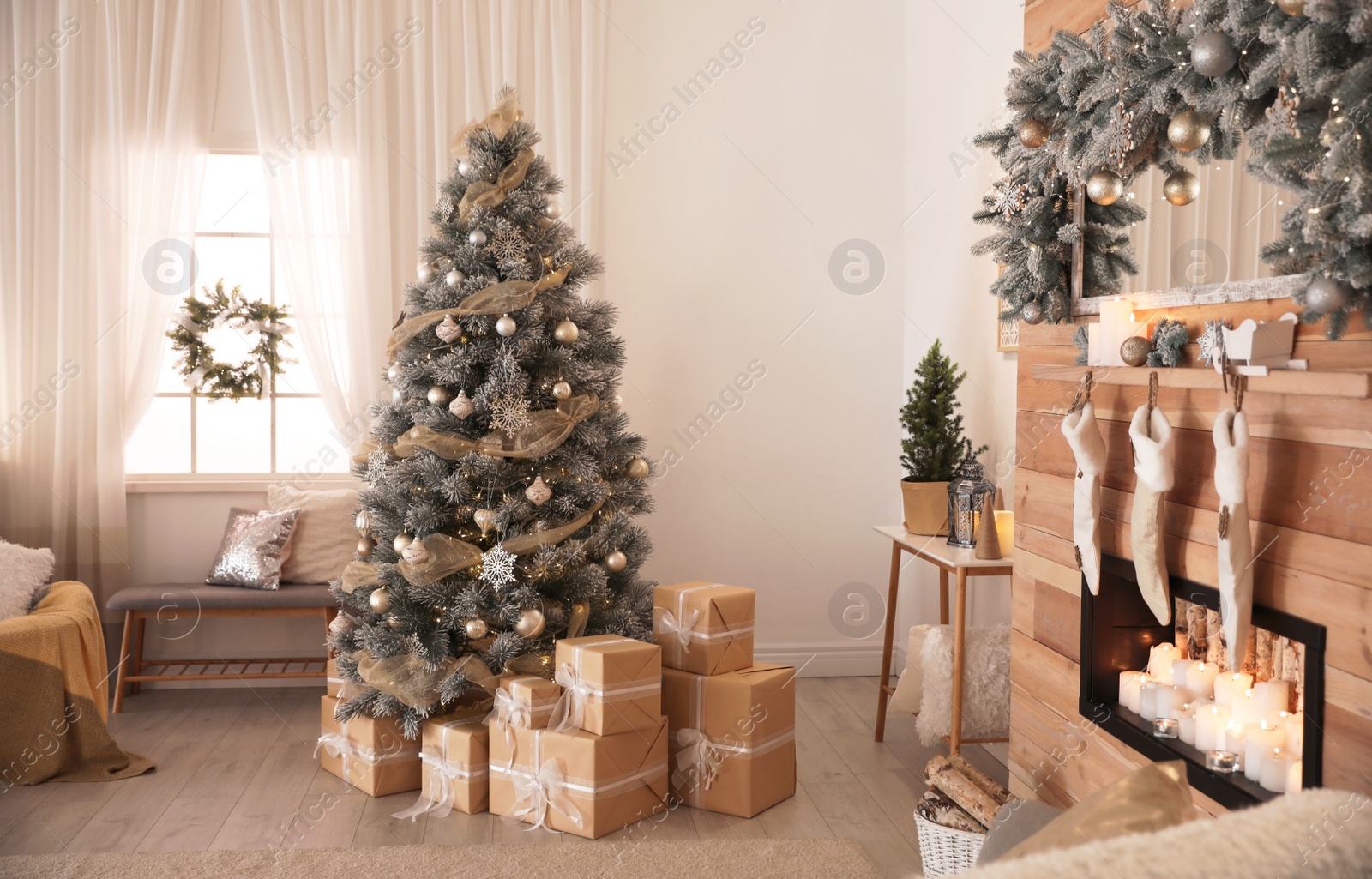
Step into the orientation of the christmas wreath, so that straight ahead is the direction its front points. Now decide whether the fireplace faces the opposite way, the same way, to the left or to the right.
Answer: to the right

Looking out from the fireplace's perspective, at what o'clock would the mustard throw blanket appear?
The mustard throw blanket is roughly at 1 o'clock from the fireplace.

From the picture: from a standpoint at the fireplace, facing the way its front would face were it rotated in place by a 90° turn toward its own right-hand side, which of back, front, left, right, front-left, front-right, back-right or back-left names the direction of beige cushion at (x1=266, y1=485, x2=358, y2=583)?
front-left

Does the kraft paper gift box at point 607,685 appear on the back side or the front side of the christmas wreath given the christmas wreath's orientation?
on the front side

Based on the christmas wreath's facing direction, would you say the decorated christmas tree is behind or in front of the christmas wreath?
in front

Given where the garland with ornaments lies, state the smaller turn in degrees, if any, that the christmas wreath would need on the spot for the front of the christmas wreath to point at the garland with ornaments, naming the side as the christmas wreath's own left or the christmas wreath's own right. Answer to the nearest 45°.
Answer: approximately 45° to the christmas wreath's own left

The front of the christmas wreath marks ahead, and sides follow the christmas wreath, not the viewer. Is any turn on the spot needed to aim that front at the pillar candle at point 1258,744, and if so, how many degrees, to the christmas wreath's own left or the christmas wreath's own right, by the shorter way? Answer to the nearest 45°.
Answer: approximately 45° to the christmas wreath's own left

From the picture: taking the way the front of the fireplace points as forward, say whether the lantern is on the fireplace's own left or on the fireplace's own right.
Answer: on the fireplace's own right

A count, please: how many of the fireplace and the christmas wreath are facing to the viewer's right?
0

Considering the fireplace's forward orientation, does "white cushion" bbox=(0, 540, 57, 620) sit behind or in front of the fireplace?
in front

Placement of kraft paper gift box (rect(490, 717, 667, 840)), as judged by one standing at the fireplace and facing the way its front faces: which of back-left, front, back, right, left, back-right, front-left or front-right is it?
front-right

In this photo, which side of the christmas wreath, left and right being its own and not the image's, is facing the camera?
front
